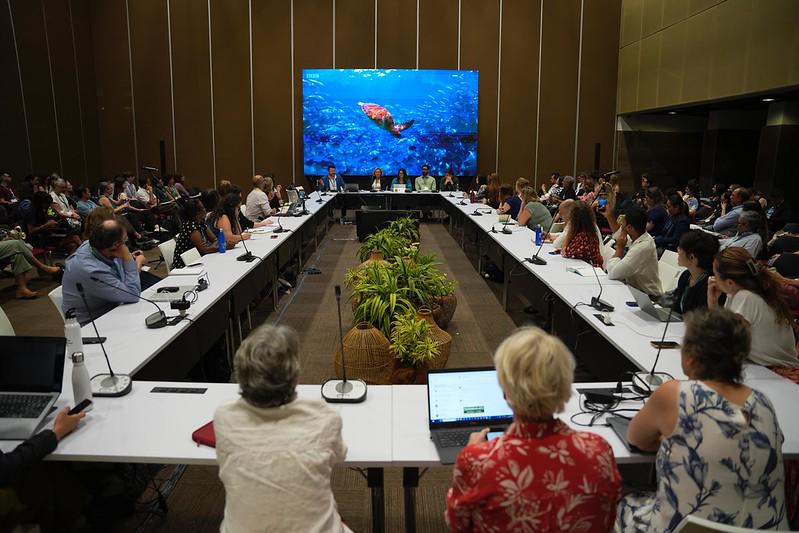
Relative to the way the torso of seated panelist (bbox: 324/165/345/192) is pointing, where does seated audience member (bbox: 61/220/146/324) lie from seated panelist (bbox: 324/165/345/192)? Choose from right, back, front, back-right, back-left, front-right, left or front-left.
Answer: front

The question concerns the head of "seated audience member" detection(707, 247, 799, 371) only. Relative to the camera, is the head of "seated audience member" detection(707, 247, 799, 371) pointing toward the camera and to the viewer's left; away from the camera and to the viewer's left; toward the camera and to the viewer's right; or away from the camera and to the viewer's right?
away from the camera and to the viewer's left

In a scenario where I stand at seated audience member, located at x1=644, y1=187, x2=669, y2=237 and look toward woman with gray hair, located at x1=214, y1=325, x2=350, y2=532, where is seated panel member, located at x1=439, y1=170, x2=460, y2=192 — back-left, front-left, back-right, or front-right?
back-right

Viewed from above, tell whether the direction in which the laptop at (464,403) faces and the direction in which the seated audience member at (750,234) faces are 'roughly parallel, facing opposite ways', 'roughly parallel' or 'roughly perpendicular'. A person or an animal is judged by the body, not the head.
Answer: roughly perpendicular

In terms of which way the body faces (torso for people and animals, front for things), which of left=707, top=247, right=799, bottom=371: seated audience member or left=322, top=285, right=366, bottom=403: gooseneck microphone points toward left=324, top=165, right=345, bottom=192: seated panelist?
left=707, top=247, right=799, bottom=371: seated audience member

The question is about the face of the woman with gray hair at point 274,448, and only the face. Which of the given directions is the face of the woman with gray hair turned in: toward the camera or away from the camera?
away from the camera

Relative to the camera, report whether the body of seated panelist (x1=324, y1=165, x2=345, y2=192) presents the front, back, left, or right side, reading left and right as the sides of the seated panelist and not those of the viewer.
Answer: front

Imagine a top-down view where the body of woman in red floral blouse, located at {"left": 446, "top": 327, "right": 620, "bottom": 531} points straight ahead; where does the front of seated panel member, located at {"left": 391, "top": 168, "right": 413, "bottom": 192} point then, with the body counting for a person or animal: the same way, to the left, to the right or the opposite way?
the opposite way

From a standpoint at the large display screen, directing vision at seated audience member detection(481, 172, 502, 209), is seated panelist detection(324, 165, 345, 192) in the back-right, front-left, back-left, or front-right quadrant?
front-right

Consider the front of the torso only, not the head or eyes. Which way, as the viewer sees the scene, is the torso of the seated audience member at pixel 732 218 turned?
to the viewer's left

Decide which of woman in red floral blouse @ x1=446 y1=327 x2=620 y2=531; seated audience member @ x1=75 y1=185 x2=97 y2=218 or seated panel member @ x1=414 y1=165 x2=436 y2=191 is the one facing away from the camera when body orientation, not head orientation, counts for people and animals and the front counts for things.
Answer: the woman in red floral blouse

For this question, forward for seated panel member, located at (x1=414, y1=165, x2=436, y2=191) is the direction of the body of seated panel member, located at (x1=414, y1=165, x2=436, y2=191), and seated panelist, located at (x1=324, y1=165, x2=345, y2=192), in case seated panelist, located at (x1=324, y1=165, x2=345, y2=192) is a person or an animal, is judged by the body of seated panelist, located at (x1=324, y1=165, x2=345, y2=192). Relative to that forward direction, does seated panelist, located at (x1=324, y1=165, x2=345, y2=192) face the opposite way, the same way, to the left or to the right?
the same way

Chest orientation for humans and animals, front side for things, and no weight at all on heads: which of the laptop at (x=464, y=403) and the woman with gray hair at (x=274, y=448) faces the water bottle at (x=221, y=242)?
the woman with gray hair

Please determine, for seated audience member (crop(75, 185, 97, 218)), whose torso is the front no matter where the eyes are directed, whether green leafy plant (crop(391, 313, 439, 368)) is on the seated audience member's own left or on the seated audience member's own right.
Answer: on the seated audience member's own right

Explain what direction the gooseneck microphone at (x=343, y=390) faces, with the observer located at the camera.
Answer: facing the viewer

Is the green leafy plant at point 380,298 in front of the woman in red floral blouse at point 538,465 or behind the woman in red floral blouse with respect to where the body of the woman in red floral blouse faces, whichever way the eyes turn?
in front

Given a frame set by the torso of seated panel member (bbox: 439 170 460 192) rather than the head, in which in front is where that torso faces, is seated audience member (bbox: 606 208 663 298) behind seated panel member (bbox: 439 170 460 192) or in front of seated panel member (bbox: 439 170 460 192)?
in front

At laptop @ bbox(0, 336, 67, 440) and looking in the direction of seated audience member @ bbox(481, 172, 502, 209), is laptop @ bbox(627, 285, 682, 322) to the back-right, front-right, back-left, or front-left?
front-right

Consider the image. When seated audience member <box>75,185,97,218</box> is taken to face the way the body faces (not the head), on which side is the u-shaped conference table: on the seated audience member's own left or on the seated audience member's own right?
on the seated audience member's own right

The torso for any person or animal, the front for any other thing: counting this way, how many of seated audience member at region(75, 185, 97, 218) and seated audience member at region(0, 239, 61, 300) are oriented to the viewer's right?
2

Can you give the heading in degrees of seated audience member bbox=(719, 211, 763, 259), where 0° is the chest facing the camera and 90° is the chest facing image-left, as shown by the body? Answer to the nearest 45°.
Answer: approximately 90°

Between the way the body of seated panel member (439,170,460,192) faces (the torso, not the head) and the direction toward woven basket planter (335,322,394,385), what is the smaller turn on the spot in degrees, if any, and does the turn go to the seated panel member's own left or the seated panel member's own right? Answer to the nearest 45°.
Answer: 0° — they already face it

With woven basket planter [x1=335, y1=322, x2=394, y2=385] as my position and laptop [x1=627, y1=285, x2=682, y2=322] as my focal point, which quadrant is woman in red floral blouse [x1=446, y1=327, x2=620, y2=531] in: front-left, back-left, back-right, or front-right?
front-right

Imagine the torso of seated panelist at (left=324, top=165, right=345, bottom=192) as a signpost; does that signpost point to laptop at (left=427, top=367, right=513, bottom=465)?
yes
